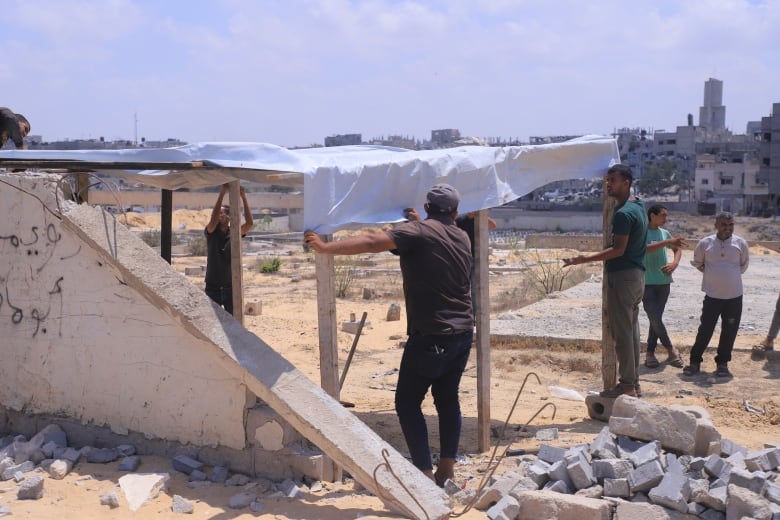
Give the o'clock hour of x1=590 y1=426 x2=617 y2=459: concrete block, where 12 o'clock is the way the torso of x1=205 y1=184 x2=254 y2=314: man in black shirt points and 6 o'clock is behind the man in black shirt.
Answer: The concrete block is roughly at 11 o'clock from the man in black shirt.

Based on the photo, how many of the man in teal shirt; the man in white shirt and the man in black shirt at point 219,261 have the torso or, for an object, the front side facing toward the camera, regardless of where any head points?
2

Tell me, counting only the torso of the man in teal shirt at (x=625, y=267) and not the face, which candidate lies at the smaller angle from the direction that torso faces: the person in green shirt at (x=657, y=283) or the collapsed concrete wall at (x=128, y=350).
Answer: the collapsed concrete wall

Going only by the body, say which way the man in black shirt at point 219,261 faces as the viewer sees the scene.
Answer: toward the camera

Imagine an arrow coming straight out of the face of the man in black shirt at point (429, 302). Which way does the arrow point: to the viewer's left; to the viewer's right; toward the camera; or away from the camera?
away from the camera

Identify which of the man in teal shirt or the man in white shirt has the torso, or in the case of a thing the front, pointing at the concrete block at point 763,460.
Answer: the man in white shirt

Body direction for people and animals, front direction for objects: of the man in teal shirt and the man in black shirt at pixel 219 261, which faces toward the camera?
the man in black shirt

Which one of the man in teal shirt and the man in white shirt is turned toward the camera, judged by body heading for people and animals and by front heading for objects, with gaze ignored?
the man in white shirt

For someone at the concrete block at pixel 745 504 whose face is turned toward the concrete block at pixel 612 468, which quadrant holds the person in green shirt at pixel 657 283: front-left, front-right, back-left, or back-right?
front-right

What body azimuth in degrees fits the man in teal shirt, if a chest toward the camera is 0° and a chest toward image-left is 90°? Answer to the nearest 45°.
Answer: approximately 90°

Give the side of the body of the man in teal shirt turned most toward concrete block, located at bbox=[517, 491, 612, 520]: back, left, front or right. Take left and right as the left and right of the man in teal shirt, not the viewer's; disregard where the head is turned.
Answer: left

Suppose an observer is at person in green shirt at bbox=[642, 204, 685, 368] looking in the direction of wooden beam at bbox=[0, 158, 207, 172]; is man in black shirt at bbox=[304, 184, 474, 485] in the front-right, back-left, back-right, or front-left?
front-left

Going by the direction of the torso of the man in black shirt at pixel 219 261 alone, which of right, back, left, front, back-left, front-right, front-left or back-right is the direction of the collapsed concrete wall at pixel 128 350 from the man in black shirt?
front

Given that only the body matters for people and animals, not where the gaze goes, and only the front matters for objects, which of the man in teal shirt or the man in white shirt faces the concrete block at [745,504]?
the man in white shirt
